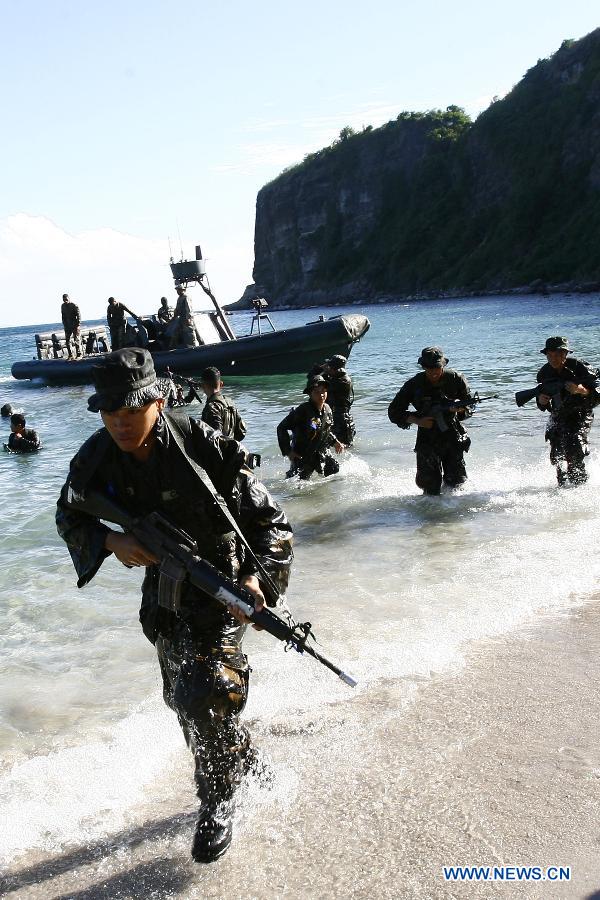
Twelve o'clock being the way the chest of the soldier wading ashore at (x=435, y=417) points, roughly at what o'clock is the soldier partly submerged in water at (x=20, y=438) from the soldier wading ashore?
The soldier partly submerged in water is roughly at 4 o'clock from the soldier wading ashore.

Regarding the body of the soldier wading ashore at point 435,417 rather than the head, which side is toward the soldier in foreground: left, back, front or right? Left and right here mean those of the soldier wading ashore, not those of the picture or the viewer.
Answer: front

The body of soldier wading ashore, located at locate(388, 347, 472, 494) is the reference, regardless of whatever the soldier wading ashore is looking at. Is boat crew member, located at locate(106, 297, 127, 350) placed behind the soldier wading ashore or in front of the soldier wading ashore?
behind

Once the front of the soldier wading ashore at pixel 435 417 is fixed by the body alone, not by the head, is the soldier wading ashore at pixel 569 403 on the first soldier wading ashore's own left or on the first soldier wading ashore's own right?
on the first soldier wading ashore's own left

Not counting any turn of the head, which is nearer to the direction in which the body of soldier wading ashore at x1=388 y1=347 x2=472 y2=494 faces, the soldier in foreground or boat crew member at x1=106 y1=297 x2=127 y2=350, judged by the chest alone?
the soldier in foreground

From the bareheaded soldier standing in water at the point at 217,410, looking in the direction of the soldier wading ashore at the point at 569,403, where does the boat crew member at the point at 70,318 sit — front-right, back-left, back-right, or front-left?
back-left

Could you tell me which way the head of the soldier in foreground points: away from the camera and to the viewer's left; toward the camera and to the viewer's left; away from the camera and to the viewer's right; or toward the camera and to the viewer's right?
toward the camera and to the viewer's left

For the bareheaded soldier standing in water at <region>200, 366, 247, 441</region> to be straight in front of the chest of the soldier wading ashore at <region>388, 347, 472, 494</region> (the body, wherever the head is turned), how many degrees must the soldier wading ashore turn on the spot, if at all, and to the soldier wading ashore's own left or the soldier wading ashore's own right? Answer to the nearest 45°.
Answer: approximately 90° to the soldier wading ashore's own right

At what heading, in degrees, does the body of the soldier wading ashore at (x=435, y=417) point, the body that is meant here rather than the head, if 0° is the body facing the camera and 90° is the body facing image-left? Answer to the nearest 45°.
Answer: approximately 0°

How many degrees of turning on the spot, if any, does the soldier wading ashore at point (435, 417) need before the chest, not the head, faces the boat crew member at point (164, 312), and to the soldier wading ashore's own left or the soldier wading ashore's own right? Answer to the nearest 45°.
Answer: approximately 135° to the soldier wading ashore's own right

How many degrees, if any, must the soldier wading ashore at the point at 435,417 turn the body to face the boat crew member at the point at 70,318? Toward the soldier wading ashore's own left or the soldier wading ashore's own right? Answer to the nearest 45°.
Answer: approximately 135° to the soldier wading ashore's own right

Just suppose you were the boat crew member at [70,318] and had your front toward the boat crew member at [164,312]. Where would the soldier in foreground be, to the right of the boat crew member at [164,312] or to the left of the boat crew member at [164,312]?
right
